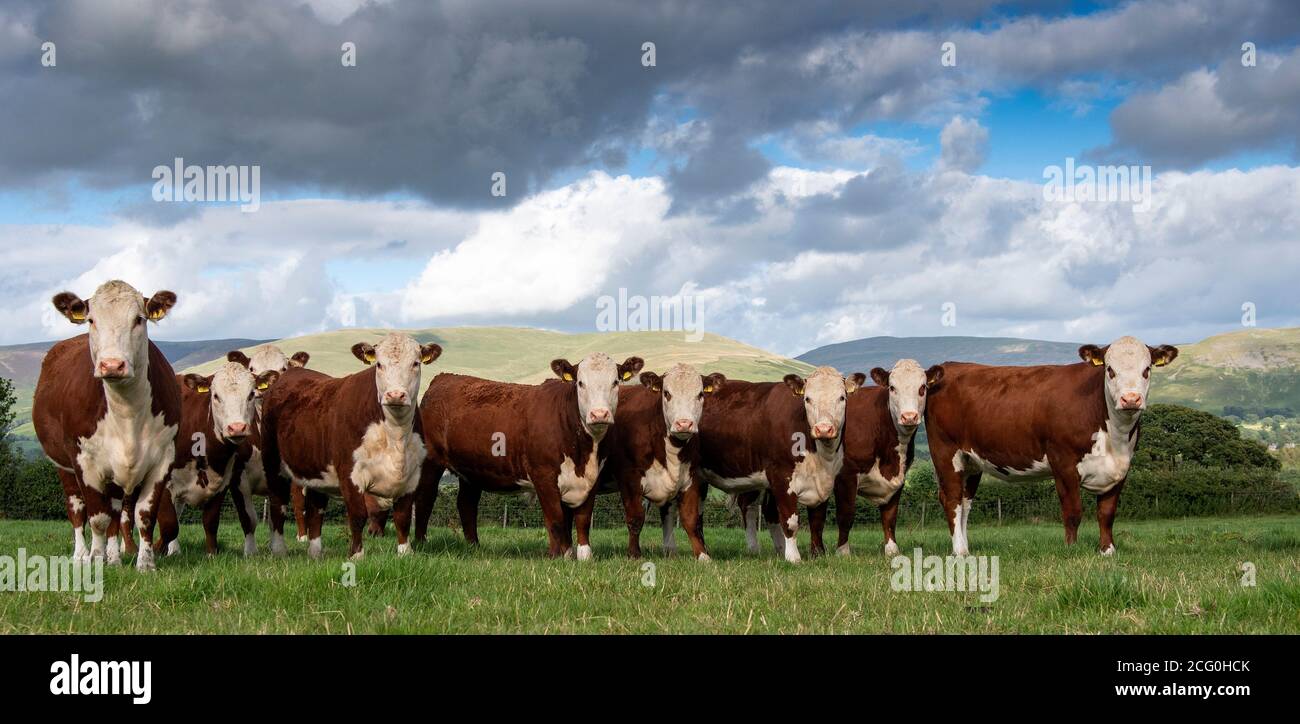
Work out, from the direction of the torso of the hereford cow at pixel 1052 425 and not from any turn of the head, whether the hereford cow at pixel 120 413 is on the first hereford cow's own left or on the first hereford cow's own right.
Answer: on the first hereford cow's own right

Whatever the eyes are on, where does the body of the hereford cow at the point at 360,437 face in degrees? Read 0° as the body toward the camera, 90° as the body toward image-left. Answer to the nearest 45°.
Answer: approximately 315°

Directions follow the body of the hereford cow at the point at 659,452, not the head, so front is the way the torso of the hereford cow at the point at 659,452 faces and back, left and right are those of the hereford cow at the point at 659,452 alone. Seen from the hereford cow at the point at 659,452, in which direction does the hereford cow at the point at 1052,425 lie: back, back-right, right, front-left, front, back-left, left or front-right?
front-left

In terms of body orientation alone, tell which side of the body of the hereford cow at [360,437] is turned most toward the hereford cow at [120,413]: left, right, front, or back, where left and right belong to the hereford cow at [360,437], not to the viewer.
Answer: right

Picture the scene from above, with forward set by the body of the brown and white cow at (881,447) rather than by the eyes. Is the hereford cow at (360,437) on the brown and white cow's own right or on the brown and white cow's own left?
on the brown and white cow's own right

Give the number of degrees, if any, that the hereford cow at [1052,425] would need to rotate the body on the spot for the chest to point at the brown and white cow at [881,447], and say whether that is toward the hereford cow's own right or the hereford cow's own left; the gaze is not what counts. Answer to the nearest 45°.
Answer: approximately 135° to the hereford cow's own right

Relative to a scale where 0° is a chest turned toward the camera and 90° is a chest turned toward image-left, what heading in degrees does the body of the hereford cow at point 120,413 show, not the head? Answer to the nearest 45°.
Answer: approximately 0°

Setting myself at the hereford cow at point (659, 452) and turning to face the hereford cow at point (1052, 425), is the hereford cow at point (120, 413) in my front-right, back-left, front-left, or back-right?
back-right

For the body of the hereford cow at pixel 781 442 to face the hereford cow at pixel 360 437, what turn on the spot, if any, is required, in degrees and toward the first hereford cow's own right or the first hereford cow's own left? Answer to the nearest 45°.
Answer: approximately 135° to the first hereford cow's own right
